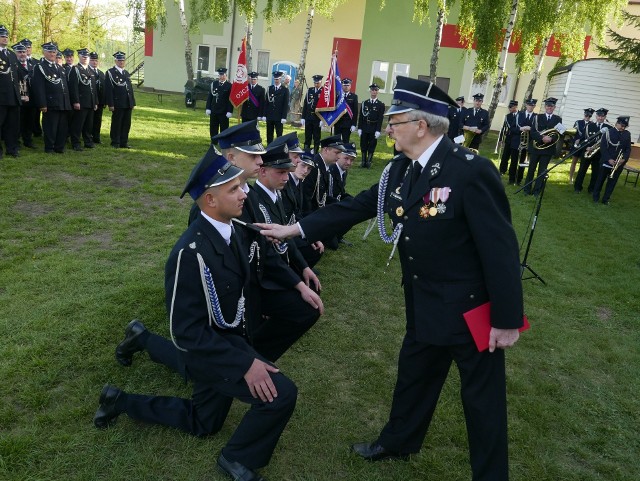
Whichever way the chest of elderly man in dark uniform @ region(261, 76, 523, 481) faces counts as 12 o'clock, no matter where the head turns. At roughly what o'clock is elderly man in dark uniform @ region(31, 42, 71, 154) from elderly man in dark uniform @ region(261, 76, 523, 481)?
elderly man in dark uniform @ region(31, 42, 71, 154) is roughly at 3 o'clock from elderly man in dark uniform @ region(261, 76, 523, 481).

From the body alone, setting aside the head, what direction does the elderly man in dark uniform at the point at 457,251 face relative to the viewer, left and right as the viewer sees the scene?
facing the viewer and to the left of the viewer

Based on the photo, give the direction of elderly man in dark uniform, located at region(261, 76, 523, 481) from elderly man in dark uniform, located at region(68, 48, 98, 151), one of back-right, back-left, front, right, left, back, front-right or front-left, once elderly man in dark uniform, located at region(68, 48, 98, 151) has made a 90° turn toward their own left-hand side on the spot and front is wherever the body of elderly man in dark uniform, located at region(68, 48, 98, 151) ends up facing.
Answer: back-right

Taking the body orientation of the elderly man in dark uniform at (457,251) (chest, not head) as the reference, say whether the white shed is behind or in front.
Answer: behind

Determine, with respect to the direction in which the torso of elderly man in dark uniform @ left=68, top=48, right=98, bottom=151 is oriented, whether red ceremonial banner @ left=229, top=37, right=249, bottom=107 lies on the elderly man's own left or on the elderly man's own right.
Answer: on the elderly man's own left

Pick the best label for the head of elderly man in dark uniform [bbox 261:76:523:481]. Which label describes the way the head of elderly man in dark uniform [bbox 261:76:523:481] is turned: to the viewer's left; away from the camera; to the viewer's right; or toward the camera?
to the viewer's left

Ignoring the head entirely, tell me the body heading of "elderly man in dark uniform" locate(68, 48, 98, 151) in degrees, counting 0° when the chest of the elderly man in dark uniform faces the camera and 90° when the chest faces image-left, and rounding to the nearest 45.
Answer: approximately 315°

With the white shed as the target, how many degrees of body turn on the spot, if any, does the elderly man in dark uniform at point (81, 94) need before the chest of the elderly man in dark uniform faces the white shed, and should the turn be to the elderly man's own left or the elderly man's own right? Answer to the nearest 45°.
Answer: approximately 45° to the elderly man's own left

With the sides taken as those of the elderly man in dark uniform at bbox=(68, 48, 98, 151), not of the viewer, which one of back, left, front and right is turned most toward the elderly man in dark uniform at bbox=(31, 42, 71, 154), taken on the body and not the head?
right
